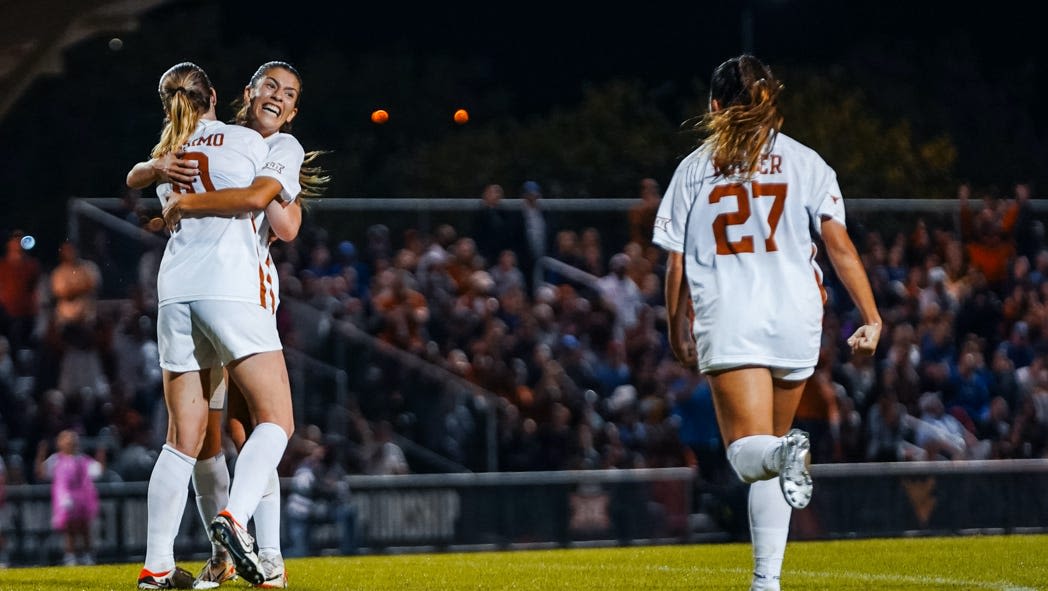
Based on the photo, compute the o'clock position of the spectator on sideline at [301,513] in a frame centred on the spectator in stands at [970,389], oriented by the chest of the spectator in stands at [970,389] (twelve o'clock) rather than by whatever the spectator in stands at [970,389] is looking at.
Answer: the spectator on sideline at [301,513] is roughly at 2 o'clock from the spectator in stands at [970,389].

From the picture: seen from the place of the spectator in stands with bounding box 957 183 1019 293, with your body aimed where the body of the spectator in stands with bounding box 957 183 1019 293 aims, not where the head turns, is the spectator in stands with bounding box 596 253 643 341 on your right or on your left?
on your right

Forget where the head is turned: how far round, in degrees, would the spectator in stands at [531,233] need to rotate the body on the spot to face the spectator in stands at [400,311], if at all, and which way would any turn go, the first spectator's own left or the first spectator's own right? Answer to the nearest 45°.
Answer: approximately 90° to the first spectator's own right

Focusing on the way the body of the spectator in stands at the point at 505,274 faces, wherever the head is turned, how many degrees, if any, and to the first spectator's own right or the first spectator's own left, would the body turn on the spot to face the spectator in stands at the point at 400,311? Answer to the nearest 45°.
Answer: approximately 90° to the first spectator's own right

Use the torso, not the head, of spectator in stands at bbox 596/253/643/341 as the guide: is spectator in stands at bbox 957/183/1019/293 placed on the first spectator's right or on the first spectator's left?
on the first spectator's left

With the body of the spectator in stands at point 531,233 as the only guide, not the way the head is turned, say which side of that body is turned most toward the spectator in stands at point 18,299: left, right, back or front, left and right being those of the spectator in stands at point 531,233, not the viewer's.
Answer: right

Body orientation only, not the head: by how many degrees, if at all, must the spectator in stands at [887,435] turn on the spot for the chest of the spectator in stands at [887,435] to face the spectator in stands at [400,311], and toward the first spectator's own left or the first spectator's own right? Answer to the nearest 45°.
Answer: approximately 90° to the first spectator's own right
